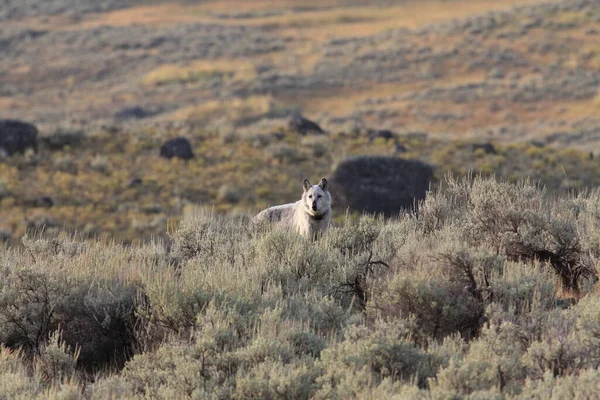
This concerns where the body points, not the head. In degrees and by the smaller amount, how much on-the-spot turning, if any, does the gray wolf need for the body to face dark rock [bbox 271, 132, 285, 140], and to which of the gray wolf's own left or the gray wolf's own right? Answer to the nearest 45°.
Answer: approximately 135° to the gray wolf's own left

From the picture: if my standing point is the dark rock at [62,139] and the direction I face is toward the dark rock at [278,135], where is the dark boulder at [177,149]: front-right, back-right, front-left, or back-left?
front-right

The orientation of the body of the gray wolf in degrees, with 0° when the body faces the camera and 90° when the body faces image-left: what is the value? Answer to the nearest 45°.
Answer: approximately 315°

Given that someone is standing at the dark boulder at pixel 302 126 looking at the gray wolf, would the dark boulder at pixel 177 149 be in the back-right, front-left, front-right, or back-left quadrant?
front-right

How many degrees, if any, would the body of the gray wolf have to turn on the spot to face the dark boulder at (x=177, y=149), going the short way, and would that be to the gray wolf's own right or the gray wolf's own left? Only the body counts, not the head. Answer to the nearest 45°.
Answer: approximately 135° to the gray wolf's own left

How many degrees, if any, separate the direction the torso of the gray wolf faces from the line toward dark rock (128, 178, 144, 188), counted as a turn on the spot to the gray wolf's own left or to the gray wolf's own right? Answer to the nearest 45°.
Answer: approximately 135° to the gray wolf's own left

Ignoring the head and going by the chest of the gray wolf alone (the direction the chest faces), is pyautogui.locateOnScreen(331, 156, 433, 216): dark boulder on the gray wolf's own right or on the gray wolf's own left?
on the gray wolf's own left

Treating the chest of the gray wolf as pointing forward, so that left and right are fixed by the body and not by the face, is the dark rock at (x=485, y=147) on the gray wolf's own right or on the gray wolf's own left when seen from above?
on the gray wolf's own left

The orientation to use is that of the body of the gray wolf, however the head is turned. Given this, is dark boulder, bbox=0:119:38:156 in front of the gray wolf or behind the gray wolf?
behind

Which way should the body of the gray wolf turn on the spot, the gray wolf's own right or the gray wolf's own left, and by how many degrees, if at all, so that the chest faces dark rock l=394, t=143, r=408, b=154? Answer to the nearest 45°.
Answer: approximately 135° to the gray wolf's own left

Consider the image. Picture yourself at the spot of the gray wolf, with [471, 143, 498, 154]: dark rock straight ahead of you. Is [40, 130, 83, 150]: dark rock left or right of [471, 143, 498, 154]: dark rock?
left
